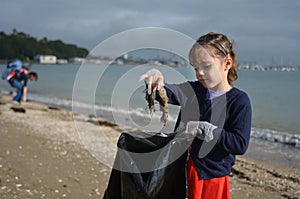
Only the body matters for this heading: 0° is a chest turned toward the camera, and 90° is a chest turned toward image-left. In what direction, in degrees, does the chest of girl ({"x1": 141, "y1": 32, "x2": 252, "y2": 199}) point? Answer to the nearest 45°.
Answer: approximately 45°

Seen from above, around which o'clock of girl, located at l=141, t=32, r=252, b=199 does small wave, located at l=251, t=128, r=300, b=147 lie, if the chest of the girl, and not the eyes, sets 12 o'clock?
The small wave is roughly at 5 o'clock from the girl.

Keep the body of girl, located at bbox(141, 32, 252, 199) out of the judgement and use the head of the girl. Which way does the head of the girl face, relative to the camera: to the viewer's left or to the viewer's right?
to the viewer's left
